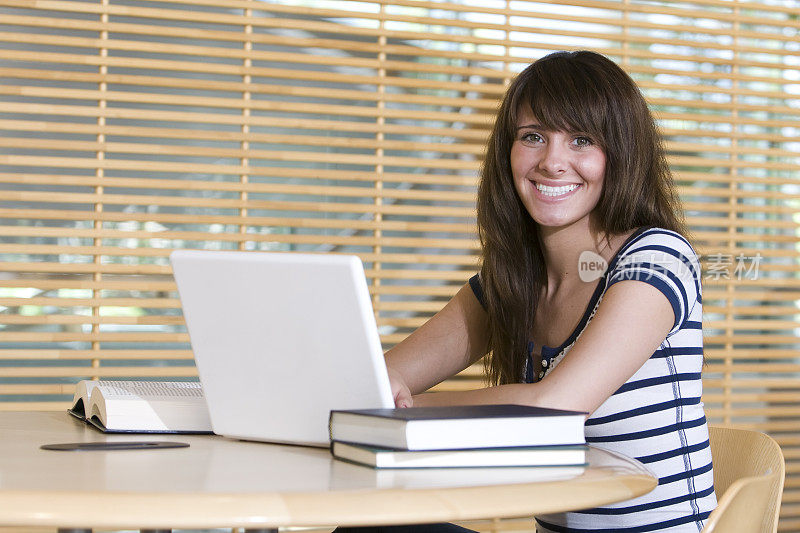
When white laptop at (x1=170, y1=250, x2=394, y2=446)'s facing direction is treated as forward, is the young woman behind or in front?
in front

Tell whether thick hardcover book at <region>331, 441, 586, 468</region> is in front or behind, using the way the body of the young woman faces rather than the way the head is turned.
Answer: in front

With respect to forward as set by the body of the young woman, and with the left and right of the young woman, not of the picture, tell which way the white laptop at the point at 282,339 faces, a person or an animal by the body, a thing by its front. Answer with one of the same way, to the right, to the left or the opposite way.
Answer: the opposite way

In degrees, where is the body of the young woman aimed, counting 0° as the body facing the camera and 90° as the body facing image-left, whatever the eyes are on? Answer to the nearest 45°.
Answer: approximately 45°

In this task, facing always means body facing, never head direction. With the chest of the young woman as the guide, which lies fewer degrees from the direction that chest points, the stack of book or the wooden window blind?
the stack of book

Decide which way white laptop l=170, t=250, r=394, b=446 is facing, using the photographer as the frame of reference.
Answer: facing away from the viewer and to the right of the viewer
